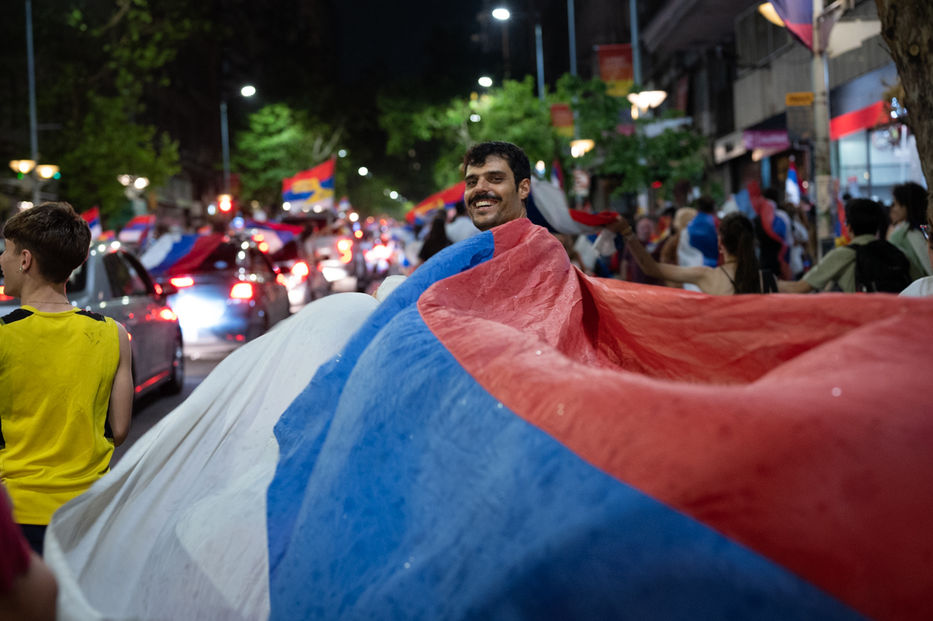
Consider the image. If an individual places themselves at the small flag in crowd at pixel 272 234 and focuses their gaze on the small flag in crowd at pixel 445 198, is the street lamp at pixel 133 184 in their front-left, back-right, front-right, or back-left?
back-left

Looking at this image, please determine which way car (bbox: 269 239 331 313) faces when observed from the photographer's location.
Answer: facing away from the viewer

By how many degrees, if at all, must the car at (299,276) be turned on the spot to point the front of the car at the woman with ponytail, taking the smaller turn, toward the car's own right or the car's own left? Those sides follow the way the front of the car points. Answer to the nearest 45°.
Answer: approximately 180°
